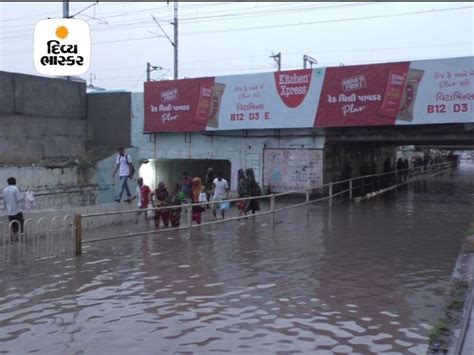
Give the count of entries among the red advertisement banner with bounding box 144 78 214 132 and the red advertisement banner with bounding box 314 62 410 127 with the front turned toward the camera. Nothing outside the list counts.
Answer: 2

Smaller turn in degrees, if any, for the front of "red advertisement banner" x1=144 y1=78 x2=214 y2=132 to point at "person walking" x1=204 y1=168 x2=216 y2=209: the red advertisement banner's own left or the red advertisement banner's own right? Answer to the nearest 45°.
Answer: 0° — it already faces them

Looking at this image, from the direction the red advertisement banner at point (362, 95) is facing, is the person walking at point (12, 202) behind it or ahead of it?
ahead

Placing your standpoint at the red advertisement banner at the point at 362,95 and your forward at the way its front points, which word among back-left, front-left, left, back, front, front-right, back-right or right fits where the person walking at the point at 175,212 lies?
front-right

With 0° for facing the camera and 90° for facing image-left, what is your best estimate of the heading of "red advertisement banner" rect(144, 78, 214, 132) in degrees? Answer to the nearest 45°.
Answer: approximately 0°

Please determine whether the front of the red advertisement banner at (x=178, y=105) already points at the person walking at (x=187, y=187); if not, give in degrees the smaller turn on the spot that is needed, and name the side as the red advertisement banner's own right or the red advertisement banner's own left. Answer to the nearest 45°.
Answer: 0° — it already faces them

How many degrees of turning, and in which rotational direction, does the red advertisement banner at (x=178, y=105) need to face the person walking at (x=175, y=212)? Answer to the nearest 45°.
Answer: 0° — it already faces them

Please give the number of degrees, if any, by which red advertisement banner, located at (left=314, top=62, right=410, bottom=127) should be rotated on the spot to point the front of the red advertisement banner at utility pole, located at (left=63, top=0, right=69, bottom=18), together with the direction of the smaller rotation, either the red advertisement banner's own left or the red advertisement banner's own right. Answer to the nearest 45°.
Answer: approximately 90° to the red advertisement banner's own right

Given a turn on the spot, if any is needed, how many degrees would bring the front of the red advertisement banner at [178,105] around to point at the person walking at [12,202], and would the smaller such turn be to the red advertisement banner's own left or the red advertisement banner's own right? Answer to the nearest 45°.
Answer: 0° — it already faces them

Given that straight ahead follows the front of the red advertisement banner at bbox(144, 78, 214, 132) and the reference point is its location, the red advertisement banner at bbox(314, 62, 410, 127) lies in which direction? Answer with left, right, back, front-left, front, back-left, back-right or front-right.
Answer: front-left
